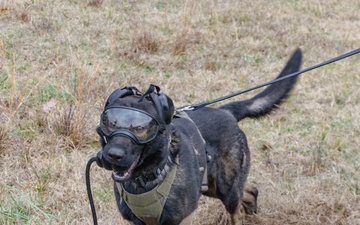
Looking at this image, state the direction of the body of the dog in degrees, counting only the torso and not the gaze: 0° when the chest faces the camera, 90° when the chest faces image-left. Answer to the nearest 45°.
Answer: approximately 45°
